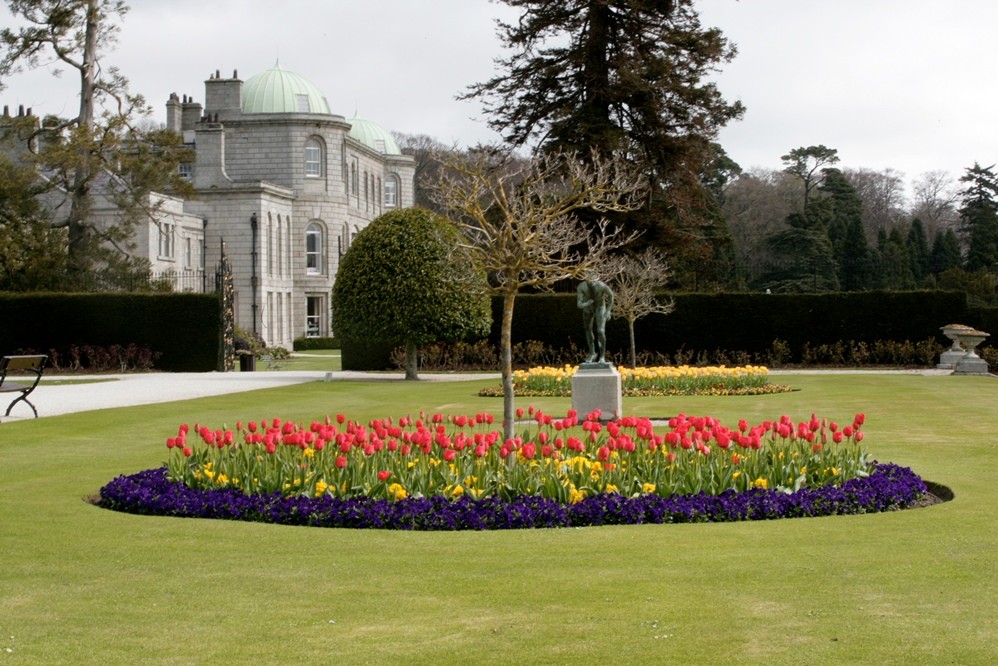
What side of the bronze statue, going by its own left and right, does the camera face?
front

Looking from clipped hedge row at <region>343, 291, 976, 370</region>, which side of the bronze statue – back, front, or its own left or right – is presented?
back

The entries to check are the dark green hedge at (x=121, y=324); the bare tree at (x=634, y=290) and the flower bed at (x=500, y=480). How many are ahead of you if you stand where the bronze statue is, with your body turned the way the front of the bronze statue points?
1

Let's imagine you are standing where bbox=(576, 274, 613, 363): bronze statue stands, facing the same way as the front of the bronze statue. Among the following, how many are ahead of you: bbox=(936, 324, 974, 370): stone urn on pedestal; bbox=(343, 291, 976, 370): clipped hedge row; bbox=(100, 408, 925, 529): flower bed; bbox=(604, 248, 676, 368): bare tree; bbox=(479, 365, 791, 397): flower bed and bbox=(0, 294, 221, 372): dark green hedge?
1

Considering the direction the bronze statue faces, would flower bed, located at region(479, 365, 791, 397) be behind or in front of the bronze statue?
behind

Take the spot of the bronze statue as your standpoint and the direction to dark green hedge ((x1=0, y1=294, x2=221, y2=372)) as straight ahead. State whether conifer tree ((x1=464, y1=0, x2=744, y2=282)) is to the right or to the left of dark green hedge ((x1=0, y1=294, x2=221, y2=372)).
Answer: right

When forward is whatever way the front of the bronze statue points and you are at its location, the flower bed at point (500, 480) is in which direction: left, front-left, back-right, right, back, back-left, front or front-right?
front

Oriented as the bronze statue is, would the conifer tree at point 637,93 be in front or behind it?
behind

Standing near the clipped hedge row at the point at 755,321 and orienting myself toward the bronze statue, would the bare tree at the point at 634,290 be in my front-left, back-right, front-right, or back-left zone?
front-right

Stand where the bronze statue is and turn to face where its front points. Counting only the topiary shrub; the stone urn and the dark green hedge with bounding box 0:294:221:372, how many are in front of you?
0

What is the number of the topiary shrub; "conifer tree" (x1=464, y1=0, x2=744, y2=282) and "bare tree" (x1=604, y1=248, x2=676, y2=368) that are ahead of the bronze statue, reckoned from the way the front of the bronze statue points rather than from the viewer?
0

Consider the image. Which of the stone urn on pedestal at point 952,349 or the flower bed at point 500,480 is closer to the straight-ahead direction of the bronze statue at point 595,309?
the flower bed

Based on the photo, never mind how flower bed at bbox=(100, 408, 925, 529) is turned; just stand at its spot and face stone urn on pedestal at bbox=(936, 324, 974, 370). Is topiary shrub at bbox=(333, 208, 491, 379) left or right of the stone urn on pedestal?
left

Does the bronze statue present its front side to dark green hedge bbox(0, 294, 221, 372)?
no

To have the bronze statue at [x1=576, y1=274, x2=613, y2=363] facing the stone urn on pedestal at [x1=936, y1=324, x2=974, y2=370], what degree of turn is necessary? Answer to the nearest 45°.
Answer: approximately 135° to its left

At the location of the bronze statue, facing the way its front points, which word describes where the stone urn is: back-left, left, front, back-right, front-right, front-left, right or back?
back-left

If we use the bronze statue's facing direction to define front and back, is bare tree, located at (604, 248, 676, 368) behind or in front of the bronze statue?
behind
